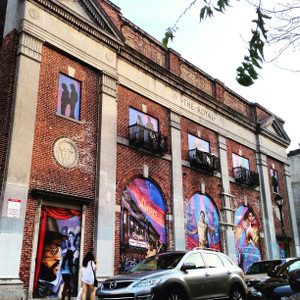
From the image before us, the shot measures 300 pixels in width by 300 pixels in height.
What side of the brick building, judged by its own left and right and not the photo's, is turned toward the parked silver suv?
front

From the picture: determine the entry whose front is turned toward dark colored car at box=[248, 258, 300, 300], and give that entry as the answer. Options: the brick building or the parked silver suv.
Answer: the brick building

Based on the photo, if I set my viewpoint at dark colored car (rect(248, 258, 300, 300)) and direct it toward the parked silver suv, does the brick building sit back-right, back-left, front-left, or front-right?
front-right

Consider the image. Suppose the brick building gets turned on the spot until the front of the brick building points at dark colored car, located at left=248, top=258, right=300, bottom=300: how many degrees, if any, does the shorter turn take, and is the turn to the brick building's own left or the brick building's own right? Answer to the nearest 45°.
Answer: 0° — it already faces it

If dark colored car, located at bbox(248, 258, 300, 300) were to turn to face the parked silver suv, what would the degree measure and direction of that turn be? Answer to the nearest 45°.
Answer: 0° — it already faces it

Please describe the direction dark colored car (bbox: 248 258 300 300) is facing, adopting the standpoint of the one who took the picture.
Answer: facing the viewer and to the left of the viewer

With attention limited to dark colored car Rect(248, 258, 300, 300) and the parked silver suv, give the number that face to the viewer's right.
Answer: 0

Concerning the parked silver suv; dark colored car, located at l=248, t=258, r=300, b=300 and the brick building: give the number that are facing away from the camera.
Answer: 0

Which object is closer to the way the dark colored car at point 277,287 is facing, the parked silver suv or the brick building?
the parked silver suv

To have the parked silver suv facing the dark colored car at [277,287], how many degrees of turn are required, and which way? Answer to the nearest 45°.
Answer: approximately 135° to its left

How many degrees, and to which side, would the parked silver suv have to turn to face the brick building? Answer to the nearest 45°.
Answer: approximately 90° to its right

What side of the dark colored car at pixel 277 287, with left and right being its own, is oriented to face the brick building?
right
